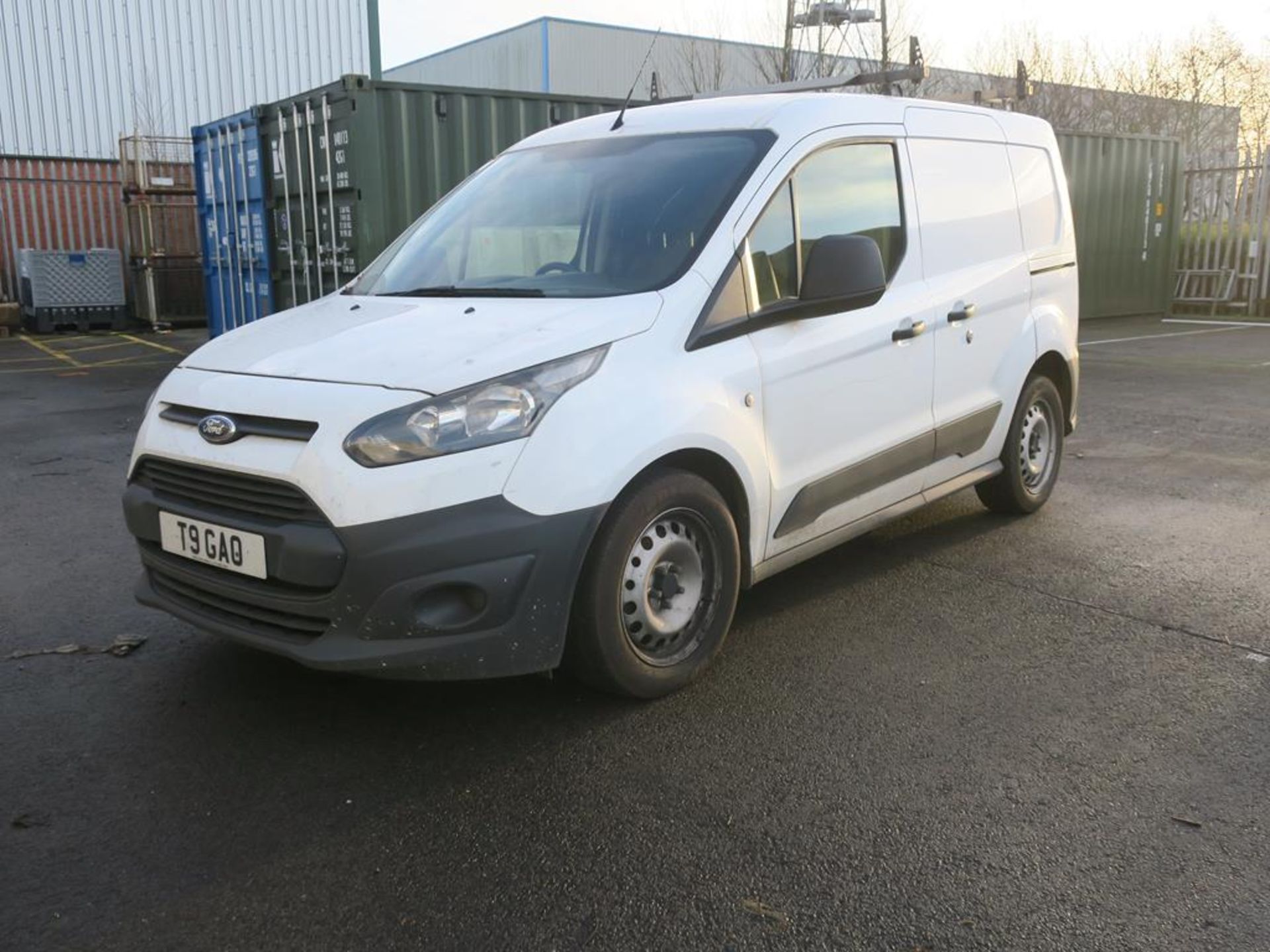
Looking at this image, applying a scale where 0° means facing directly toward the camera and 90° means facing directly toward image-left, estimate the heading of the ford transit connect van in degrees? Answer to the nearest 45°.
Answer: approximately 45°

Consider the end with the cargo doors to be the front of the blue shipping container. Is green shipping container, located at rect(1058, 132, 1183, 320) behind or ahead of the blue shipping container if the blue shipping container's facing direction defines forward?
behind

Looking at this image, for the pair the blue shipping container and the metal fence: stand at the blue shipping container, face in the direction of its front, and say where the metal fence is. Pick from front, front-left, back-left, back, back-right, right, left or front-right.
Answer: back-left

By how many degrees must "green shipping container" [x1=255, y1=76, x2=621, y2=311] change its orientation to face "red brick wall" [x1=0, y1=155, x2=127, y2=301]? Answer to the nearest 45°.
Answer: approximately 90° to its right

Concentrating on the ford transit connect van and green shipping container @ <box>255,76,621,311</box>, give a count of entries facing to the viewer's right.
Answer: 0

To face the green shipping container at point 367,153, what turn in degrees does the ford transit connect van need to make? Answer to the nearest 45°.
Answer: approximately 135° to its right

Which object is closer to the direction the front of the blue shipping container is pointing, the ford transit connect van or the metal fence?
the ford transit connect van

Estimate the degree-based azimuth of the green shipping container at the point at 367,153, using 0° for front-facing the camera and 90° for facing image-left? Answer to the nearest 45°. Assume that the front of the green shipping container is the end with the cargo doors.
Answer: approximately 45°

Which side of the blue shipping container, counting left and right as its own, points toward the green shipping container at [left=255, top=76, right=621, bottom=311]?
left

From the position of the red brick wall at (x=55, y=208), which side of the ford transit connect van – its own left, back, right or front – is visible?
right

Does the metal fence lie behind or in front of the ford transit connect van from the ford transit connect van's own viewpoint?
behind

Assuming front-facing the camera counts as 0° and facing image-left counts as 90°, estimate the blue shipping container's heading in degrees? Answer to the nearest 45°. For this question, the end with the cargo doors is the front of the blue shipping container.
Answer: approximately 45°

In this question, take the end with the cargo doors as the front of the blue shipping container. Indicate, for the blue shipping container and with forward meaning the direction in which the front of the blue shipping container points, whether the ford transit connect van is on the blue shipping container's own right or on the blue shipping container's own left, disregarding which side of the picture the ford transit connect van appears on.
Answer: on the blue shipping container's own left
